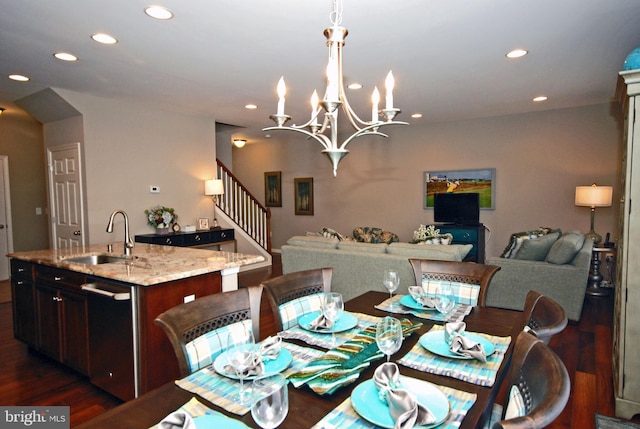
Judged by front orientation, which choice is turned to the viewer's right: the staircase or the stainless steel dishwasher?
the staircase

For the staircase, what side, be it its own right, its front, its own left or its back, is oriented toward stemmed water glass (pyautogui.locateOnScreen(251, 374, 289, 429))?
right

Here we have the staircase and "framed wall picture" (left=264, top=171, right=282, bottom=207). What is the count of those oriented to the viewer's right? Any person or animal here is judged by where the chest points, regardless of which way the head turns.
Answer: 1

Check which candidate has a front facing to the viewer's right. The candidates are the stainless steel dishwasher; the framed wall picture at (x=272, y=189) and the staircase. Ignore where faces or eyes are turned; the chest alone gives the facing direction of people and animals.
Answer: the staircase

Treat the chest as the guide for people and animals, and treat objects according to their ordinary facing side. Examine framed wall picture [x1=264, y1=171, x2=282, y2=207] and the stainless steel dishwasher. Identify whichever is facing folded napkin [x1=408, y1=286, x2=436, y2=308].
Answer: the framed wall picture

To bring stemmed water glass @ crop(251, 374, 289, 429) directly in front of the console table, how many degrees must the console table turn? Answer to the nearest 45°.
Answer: approximately 45° to its right

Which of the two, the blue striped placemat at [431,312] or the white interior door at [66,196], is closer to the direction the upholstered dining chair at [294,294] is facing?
the blue striped placemat

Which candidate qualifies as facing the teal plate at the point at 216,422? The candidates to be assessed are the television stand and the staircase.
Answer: the television stand

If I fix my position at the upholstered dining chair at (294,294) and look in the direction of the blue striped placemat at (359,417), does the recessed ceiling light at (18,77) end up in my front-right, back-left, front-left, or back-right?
back-right

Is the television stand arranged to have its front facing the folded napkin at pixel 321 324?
yes

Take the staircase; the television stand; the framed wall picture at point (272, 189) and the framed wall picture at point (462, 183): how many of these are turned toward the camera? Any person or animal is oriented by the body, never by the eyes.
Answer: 3

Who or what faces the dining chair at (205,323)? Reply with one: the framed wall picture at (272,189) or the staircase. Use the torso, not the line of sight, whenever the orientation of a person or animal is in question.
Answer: the framed wall picture

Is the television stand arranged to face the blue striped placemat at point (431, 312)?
yes

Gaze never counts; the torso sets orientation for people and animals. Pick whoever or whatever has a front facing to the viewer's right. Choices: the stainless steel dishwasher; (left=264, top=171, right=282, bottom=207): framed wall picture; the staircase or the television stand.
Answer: the staircase
